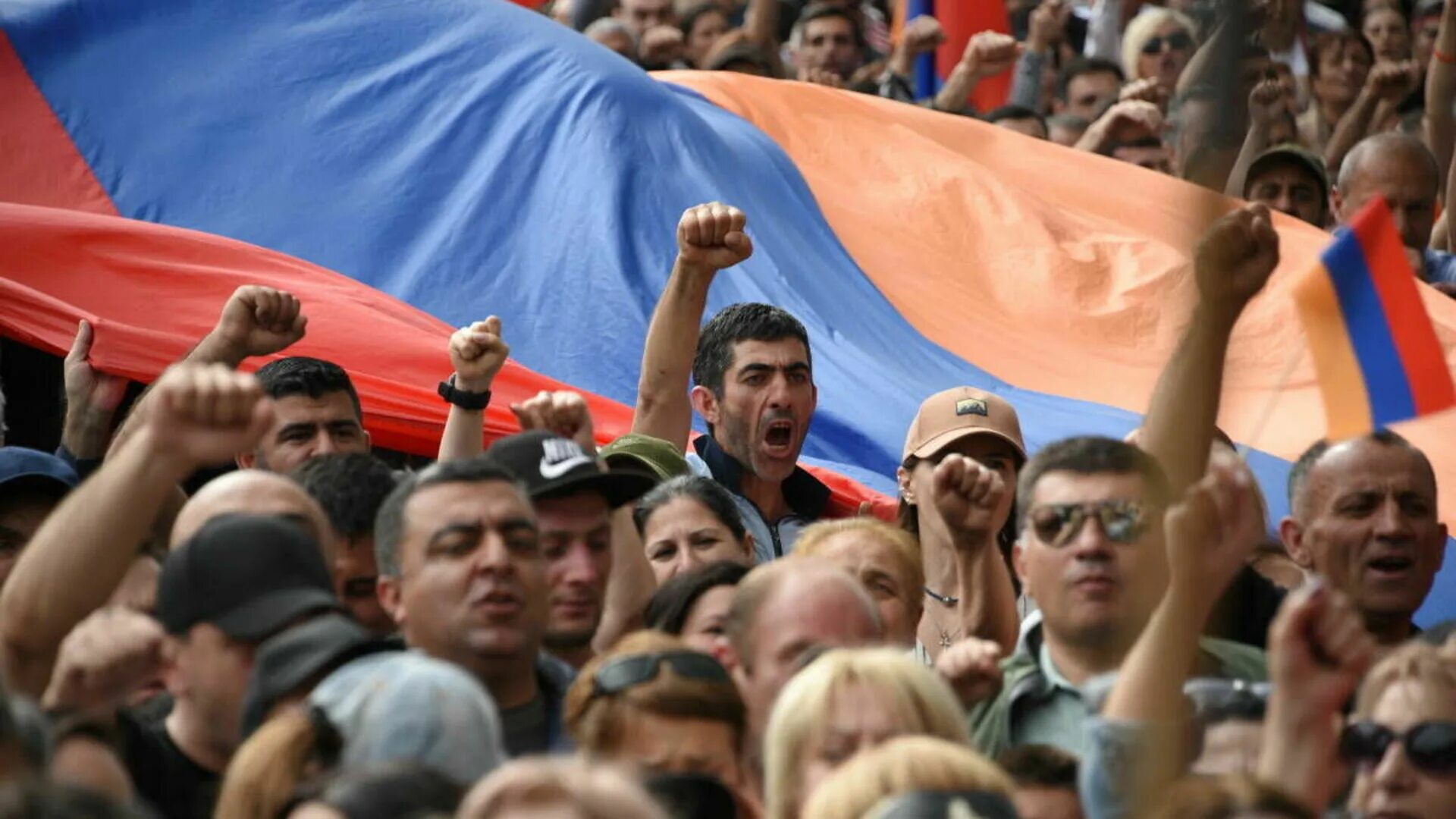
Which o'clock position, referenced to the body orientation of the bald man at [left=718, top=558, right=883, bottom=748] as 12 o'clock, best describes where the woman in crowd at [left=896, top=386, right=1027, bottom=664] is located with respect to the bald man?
The woman in crowd is roughly at 8 o'clock from the bald man.

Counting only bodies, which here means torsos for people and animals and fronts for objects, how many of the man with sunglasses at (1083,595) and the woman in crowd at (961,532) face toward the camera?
2

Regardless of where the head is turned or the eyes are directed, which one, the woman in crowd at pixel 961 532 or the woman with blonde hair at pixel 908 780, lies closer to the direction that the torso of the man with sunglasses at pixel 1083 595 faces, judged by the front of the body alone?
the woman with blonde hair

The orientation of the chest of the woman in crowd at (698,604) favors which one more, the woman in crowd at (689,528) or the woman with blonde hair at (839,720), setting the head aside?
the woman with blonde hair

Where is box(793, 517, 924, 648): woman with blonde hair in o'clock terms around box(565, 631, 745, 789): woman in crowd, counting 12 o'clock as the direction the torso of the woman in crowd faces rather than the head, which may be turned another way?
The woman with blonde hair is roughly at 8 o'clock from the woman in crowd.

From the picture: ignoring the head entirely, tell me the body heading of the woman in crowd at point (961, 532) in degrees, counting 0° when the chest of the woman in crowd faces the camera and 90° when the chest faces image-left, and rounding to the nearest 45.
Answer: approximately 0°

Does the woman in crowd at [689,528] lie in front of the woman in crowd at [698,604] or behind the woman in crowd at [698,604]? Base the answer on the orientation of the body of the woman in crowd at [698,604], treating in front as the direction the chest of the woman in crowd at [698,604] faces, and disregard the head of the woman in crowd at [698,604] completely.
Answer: behind
